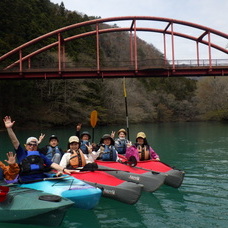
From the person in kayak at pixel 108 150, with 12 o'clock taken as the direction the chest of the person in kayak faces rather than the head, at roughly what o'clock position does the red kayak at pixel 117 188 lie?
The red kayak is roughly at 12 o'clock from the person in kayak.

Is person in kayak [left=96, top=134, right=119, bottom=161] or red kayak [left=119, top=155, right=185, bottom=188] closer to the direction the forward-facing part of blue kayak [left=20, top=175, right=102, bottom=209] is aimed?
the red kayak

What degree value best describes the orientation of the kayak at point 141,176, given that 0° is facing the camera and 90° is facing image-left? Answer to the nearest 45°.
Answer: approximately 315°

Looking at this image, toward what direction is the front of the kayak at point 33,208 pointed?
to the viewer's right

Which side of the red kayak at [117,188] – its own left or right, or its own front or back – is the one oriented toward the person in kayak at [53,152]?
back

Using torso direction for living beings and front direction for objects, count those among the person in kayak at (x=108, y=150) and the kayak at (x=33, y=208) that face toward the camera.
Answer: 1

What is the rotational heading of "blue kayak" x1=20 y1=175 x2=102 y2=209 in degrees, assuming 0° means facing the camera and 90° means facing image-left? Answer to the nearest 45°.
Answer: approximately 315°

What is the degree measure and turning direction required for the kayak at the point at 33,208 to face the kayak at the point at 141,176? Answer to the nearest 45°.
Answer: approximately 45° to its left

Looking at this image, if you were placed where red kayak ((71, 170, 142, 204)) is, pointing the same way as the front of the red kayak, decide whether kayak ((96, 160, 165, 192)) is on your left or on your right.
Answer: on your left

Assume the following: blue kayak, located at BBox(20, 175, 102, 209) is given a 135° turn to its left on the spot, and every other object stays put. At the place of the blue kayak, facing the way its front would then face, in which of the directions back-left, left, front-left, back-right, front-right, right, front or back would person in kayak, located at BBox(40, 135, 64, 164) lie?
front
